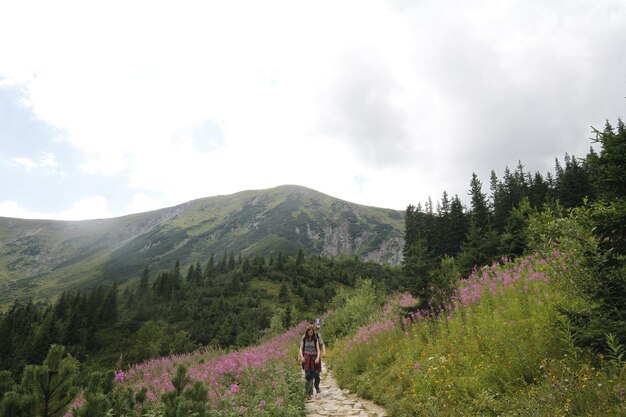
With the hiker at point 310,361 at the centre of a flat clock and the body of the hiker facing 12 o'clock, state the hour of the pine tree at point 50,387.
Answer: The pine tree is roughly at 1 o'clock from the hiker.

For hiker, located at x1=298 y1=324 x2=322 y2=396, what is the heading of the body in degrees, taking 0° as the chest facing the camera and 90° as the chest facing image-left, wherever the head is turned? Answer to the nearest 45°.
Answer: approximately 0°
